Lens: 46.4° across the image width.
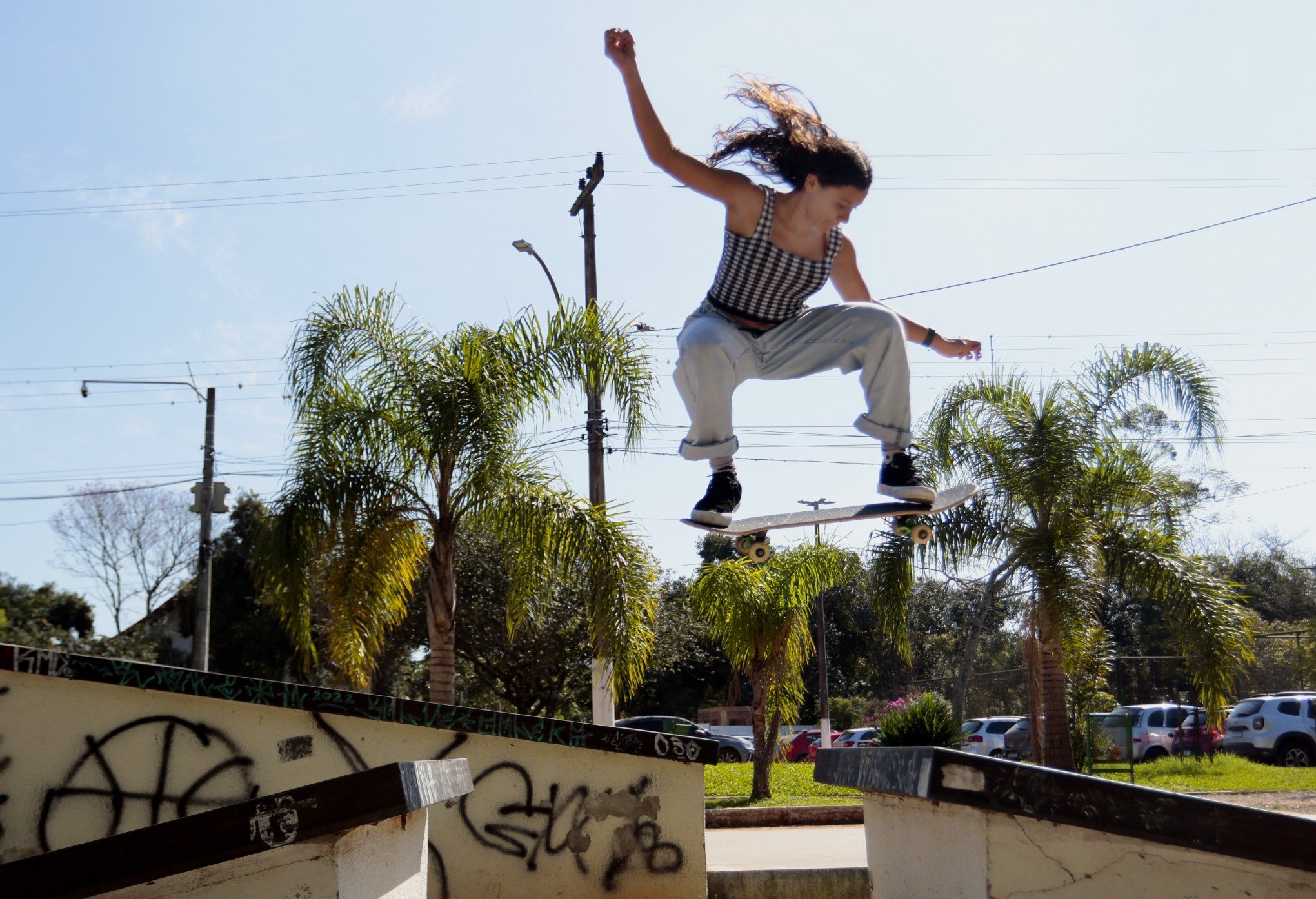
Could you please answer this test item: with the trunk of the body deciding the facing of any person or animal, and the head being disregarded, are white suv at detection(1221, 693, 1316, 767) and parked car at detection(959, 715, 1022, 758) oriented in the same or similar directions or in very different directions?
same or similar directions

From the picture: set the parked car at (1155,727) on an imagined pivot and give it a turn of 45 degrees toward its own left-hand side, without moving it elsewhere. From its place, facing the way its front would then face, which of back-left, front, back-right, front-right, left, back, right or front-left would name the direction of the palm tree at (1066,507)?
back

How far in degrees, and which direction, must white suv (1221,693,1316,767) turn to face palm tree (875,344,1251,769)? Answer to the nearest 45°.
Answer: approximately 135° to its right

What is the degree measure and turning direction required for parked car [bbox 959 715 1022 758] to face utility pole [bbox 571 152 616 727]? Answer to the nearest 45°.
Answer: approximately 135° to its right
